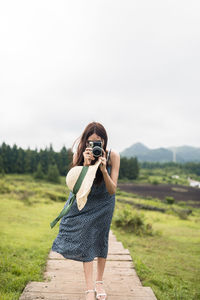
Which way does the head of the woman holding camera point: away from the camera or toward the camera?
toward the camera

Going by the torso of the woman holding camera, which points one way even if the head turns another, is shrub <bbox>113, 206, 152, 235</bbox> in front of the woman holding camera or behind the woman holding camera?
behind

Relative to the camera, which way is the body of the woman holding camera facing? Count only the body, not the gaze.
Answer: toward the camera
